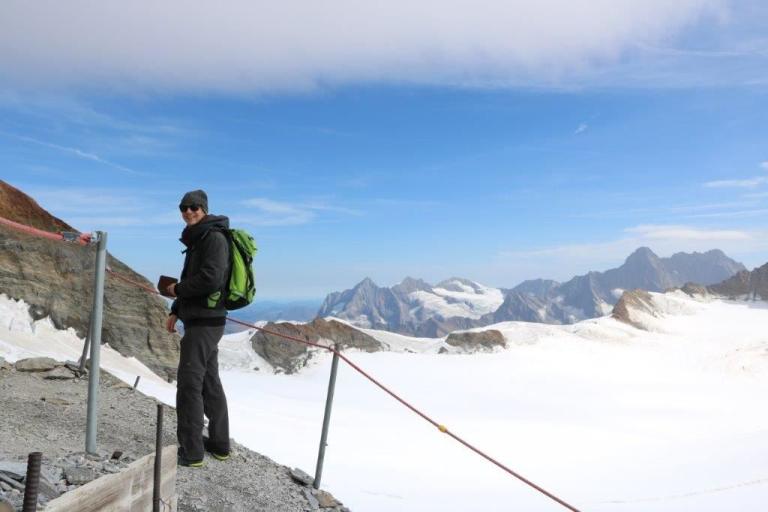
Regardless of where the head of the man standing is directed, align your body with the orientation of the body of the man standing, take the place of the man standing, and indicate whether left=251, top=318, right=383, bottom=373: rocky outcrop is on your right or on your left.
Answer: on your right

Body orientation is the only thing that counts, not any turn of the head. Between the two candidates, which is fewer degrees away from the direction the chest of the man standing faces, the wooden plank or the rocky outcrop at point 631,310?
the wooden plank

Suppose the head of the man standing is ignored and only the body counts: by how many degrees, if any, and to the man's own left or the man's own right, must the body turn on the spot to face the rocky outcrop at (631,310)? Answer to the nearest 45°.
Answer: approximately 135° to the man's own right

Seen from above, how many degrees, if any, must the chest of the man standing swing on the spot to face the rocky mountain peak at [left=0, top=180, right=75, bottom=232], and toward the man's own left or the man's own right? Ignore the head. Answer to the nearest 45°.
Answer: approximately 90° to the man's own right

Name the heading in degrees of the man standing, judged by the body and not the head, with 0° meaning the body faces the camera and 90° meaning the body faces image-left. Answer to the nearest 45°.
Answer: approximately 90°
